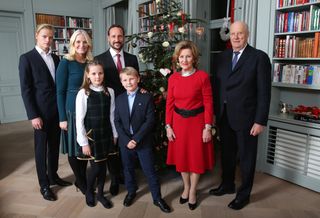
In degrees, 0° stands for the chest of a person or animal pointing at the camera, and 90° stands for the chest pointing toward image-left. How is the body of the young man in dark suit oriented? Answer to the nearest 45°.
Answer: approximately 315°

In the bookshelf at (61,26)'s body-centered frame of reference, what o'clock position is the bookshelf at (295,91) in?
the bookshelf at (295,91) is roughly at 11 o'clock from the bookshelf at (61,26).

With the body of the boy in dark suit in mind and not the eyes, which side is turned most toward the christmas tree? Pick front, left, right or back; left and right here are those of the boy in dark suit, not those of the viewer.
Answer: back

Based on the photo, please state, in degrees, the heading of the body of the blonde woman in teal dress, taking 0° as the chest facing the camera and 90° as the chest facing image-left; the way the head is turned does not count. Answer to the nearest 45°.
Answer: approximately 315°

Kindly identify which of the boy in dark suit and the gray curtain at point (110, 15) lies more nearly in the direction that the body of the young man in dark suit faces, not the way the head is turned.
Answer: the boy in dark suit

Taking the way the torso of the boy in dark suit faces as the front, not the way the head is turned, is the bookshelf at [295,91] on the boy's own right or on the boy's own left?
on the boy's own left
